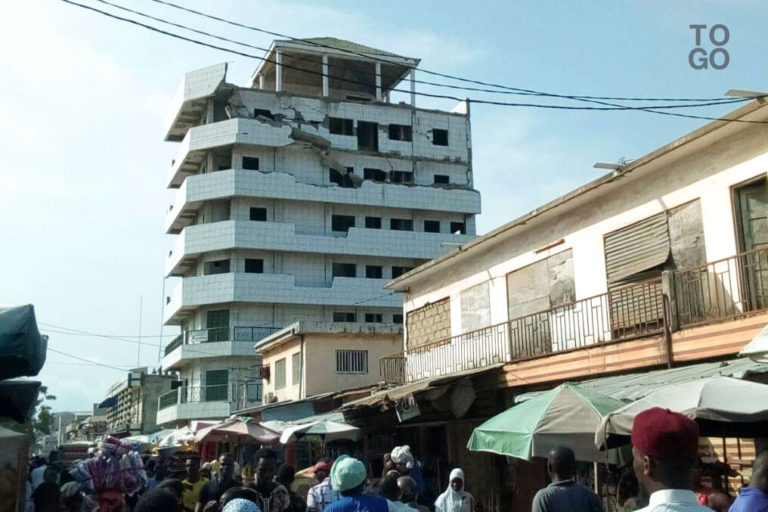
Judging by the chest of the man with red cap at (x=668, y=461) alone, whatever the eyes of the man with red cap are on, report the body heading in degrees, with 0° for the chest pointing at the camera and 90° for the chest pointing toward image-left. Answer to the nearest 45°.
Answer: approximately 135°

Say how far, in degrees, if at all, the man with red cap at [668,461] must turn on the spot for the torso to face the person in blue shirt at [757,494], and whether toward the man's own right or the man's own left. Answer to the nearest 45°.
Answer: approximately 45° to the man's own right

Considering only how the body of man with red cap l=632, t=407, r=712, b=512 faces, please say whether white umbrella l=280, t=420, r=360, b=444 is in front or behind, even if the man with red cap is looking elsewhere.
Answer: in front

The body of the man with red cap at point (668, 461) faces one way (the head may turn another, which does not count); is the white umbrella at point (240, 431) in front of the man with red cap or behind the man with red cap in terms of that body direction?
in front

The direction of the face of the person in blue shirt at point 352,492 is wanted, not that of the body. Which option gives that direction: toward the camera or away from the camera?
away from the camera

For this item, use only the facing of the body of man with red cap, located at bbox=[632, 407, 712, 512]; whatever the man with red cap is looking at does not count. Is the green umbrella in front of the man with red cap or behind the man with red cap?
in front

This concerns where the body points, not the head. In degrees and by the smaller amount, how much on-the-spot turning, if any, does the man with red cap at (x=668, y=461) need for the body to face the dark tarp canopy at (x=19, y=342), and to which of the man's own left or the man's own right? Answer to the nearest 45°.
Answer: approximately 90° to the man's own left

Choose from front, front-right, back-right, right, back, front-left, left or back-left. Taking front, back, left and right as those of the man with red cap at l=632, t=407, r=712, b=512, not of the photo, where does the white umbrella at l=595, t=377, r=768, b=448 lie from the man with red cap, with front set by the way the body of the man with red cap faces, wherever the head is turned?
front-right

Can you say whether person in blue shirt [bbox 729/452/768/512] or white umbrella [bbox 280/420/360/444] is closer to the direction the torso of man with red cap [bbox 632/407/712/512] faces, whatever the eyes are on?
the white umbrella

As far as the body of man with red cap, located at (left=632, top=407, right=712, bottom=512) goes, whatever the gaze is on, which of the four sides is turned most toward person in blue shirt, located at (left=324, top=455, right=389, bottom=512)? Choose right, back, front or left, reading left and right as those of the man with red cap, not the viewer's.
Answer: front
